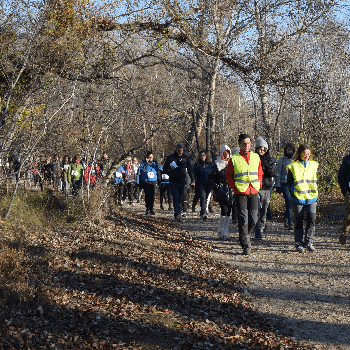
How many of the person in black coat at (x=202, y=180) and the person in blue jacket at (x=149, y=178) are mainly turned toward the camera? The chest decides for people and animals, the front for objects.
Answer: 2

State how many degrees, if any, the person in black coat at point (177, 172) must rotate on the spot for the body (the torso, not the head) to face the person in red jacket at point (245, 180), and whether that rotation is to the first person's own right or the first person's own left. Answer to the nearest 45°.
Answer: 0° — they already face them

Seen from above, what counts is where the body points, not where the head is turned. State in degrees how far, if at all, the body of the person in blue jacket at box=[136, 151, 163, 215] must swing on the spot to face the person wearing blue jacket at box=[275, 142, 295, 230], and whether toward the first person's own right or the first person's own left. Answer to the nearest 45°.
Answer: approximately 45° to the first person's own left

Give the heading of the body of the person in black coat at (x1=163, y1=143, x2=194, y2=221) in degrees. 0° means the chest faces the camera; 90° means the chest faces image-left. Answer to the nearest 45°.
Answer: approximately 0°

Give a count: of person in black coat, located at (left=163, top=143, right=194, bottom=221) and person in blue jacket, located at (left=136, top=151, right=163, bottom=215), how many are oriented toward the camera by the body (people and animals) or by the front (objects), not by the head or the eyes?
2

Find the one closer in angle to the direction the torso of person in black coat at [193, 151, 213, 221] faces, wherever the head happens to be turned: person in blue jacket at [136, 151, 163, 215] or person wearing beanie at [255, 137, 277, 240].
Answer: the person wearing beanie

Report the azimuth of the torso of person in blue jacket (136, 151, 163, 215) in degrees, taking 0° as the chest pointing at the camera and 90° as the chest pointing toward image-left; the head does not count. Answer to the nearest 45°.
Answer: approximately 0°

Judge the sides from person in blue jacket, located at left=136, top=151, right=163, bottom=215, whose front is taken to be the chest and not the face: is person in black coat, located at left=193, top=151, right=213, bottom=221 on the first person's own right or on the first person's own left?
on the first person's own left

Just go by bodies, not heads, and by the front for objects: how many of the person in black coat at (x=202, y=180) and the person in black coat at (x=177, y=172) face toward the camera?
2
